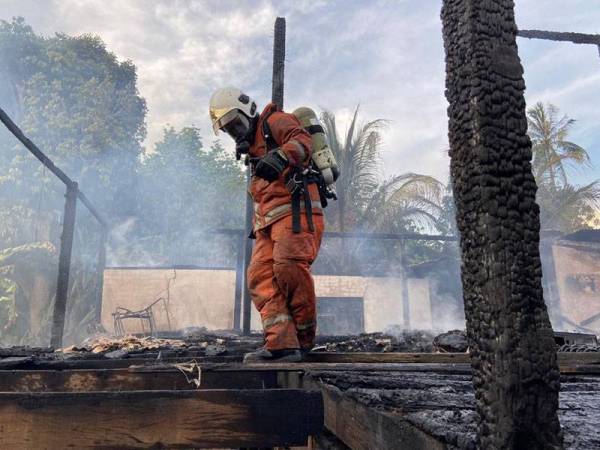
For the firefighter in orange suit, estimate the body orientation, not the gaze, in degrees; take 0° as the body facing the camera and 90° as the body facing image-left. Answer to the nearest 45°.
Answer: approximately 90°

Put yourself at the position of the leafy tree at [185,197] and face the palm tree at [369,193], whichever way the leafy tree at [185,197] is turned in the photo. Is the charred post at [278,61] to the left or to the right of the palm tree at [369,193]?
right

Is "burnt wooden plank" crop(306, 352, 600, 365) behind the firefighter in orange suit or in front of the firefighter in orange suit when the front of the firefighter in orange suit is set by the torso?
behind

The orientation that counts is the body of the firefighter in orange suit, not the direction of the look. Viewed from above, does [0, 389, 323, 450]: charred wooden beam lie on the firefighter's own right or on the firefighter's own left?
on the firefighter's own left

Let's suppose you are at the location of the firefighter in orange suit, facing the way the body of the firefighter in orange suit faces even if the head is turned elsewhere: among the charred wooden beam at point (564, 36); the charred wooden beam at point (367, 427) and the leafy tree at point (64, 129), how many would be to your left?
1

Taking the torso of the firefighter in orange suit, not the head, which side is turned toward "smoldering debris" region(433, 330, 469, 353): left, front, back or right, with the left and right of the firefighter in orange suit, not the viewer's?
back

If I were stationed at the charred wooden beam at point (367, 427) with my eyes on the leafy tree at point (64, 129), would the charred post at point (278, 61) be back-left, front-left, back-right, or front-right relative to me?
front-right

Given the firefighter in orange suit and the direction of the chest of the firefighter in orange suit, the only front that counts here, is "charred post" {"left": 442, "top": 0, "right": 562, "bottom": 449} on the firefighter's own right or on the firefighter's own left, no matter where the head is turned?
on the firefighter's own left

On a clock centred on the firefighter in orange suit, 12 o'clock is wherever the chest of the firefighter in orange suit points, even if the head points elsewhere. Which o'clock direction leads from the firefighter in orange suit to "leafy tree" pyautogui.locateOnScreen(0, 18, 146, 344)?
The leafy tree is roughly at 2 o'clock from the firefighter in orange suit.

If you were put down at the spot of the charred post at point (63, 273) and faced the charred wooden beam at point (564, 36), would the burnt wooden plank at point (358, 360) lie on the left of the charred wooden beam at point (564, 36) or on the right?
right

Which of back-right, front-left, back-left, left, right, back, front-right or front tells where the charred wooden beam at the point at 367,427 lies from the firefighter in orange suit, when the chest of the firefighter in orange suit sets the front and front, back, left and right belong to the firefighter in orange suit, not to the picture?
left

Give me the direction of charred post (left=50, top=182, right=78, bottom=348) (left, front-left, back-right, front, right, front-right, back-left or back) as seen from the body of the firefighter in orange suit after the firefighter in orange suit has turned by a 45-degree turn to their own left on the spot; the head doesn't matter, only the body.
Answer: right
